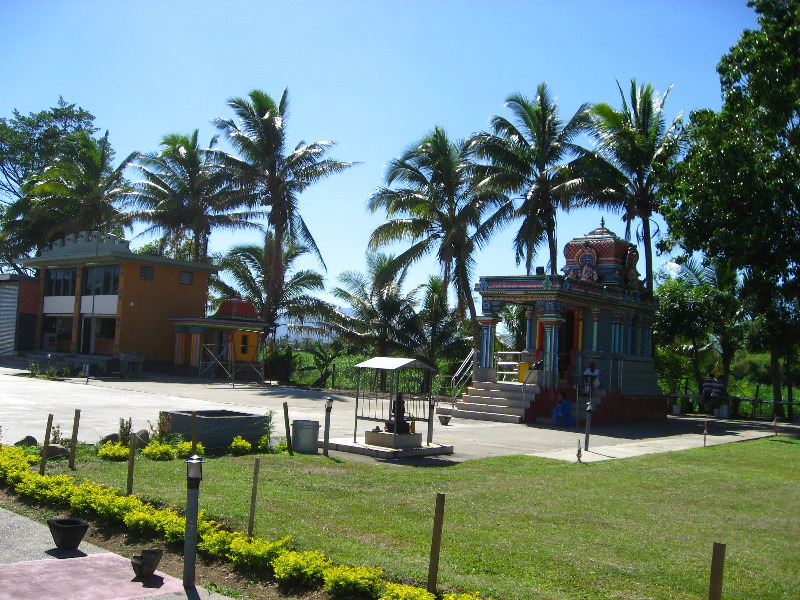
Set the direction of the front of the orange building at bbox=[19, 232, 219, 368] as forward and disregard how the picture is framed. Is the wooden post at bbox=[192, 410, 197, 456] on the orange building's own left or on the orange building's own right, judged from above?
on the orange building's own left

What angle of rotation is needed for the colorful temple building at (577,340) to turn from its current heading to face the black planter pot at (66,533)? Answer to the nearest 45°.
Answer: approximately 45° to its left

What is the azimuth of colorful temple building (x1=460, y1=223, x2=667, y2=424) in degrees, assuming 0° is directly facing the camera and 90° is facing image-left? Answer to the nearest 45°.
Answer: approximately 45°

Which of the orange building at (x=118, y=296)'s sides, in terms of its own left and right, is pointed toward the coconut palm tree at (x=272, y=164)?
left

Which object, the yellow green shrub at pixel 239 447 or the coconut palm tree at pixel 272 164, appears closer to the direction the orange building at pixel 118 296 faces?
the yellow green shrub

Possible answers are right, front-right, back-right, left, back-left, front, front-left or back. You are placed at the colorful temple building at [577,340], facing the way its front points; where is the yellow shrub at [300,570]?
front-left

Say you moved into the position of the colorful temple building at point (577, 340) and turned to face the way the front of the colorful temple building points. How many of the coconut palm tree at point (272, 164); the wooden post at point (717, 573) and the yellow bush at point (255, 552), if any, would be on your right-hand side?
1

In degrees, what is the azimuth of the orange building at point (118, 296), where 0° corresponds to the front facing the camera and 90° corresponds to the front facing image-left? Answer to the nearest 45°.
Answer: approximately 45°

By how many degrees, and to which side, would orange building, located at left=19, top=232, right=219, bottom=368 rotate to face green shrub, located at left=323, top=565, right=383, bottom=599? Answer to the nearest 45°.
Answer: approximately 45° to its left

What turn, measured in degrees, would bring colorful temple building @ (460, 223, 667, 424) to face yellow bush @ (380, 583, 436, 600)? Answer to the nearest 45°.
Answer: approximately 45° to its left

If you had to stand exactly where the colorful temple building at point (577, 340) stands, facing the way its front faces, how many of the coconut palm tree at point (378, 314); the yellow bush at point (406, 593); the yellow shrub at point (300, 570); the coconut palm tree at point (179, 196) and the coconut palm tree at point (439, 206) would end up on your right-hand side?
3

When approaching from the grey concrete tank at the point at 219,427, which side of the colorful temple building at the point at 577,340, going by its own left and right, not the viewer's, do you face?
front

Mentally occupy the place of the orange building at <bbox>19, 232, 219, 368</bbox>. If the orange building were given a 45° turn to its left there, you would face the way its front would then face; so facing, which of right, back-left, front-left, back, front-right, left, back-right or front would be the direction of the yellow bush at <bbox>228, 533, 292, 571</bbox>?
front

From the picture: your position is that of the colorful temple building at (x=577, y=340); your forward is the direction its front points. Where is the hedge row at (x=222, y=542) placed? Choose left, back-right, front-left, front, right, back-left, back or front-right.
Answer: front-left

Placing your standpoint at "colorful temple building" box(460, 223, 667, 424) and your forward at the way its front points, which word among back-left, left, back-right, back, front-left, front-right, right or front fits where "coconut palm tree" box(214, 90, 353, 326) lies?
right

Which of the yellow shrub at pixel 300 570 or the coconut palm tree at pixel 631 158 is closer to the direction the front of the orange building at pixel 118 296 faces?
the yellow shrub

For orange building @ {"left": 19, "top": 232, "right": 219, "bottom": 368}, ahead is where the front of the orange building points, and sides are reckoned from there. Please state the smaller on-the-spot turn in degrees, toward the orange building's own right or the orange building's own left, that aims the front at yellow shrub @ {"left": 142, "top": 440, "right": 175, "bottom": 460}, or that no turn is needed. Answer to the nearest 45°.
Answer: approximately 45° to the orange building's own left

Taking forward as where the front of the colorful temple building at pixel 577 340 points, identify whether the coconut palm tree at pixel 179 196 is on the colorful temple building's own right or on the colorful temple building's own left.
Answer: on the colorful temple building's own right

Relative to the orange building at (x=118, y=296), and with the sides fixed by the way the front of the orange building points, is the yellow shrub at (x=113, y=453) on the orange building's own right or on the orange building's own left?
on the orange building's own left
